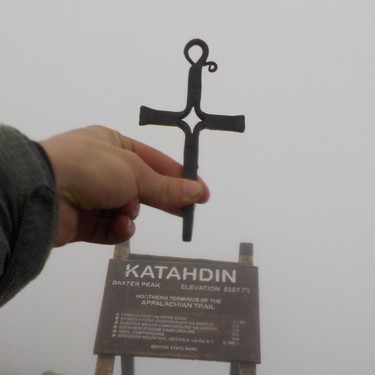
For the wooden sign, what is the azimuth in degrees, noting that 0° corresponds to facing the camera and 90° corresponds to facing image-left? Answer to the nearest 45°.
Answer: approximately 0°

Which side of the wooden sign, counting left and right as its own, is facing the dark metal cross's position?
front
